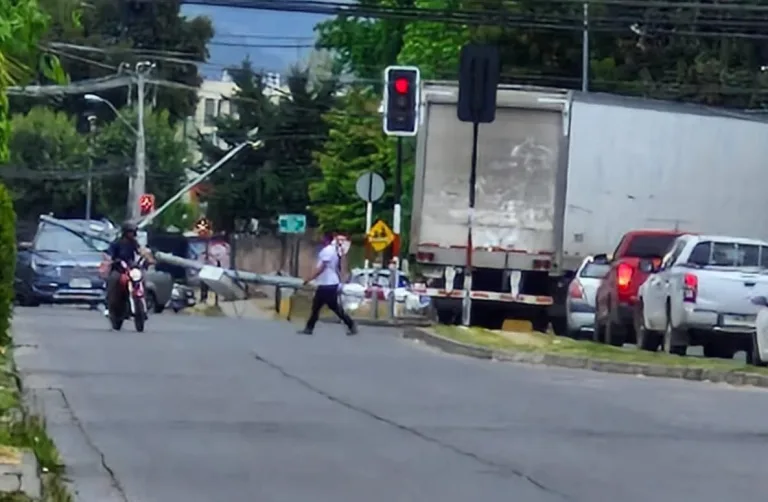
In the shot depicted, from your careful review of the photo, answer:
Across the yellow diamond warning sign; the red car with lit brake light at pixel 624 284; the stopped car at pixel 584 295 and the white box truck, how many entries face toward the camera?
1

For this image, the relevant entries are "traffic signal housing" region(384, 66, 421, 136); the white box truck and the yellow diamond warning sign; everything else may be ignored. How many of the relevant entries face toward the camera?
2

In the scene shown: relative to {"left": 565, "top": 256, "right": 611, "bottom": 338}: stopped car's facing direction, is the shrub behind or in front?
behind

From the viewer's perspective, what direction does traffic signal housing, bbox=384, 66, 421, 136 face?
toward the camera

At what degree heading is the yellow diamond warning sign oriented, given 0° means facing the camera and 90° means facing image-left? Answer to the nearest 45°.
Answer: approximately 0°

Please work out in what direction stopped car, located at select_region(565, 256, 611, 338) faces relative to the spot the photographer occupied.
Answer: facing away from the viewer

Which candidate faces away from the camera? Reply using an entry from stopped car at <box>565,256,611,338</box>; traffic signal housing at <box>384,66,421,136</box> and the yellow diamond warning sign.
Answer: the stopped car

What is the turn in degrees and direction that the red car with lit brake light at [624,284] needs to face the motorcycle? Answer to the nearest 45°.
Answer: approximately 90° to its left

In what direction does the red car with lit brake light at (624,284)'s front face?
away from the camera
